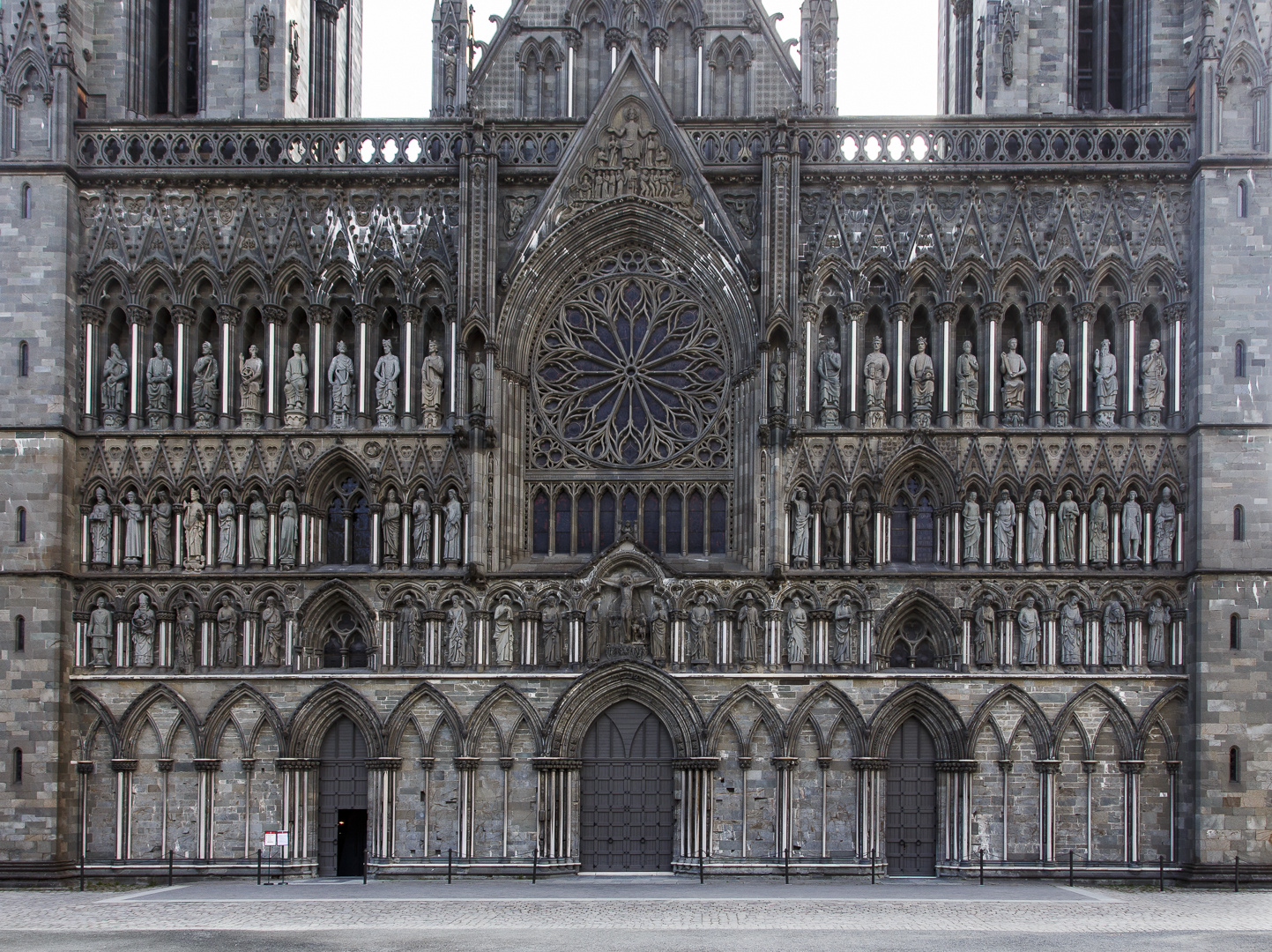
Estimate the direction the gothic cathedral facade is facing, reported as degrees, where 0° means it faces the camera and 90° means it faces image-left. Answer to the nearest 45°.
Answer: approximately 0°
